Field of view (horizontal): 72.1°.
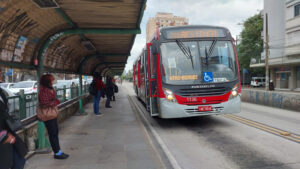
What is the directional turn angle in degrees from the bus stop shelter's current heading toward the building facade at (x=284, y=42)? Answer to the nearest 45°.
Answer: approximately 45° to its left

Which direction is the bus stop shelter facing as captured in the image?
to the viewer's right

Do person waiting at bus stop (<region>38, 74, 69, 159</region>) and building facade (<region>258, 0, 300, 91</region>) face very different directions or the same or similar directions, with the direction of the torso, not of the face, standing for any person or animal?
very different directions

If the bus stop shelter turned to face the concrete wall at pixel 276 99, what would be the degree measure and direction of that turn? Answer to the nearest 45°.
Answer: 0° — it already faces it

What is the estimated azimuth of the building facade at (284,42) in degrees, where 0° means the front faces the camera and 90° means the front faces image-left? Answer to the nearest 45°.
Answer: approximately 45°

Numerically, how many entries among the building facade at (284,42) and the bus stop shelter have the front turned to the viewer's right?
1

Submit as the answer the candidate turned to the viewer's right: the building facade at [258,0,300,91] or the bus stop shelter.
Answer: the bus stop shelter

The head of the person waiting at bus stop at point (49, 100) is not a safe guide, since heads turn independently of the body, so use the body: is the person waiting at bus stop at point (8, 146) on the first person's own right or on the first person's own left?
on the first person's own right

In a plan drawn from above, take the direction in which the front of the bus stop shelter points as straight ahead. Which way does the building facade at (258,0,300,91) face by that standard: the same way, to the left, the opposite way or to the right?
the opposite way

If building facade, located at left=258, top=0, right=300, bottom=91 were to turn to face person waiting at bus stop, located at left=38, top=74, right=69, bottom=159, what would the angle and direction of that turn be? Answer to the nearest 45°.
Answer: approximately 45° to its left

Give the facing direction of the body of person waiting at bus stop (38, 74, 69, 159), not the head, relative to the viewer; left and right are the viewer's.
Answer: facing to the right of the viewer
